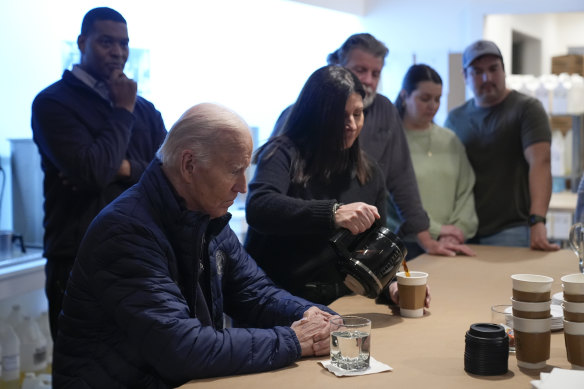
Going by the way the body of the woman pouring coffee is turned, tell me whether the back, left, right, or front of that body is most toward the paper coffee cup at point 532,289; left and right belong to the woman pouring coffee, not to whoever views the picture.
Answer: front

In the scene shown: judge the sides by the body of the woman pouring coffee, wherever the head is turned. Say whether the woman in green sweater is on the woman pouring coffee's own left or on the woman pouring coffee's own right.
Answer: on the woman pouring coffee's own left

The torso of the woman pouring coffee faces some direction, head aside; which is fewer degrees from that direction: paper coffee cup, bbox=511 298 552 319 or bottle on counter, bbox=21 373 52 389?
the paper coffee cup

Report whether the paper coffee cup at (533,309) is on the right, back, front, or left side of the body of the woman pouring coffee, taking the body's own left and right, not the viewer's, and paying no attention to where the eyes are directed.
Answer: front

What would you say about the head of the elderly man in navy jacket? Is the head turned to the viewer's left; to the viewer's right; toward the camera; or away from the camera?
to the viewer's right

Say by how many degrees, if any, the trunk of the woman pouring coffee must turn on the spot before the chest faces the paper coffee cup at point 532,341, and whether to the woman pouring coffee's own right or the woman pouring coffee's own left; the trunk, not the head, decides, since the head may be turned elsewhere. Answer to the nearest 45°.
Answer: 0° — they already face it

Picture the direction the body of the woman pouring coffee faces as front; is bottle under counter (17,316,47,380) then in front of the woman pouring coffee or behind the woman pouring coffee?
behind

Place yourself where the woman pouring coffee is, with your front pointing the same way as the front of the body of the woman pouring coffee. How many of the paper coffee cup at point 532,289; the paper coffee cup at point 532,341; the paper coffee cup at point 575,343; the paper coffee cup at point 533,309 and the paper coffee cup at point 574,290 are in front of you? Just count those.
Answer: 5

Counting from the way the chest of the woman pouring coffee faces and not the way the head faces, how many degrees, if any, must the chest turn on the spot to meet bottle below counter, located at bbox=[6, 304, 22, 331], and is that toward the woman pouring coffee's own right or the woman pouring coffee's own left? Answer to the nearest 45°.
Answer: approximately 180°

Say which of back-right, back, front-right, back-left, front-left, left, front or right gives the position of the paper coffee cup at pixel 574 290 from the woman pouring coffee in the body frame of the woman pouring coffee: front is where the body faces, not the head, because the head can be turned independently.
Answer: front

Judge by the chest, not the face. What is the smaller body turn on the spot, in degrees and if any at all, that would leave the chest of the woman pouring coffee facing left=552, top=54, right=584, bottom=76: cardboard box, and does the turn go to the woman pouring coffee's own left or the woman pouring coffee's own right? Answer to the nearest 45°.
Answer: approximately 90° to the woman pouring coffee's own left

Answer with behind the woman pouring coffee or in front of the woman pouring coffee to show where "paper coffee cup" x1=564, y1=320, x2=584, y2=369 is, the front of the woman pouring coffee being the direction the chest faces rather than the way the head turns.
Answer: in front

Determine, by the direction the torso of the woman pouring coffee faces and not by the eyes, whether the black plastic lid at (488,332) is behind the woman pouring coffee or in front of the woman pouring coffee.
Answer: in front
